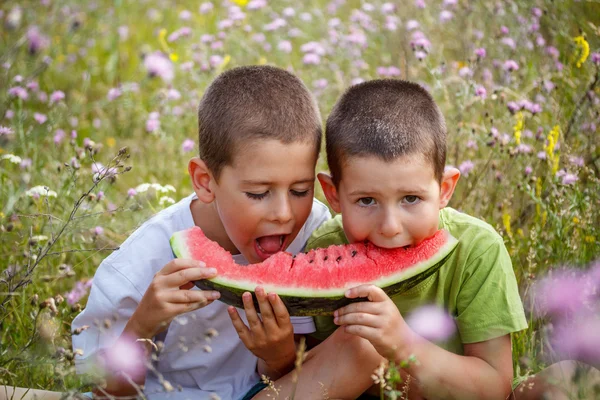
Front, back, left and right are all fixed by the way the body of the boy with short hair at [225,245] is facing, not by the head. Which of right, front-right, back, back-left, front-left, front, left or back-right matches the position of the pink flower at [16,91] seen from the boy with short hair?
back

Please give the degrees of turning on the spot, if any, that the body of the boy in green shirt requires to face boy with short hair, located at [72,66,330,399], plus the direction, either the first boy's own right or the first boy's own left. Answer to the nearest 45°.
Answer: approximately 90° to the first boy's own right

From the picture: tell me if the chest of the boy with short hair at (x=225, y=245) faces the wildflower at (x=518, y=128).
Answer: no

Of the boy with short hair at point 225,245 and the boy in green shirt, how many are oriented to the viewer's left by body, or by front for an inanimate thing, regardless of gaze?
0

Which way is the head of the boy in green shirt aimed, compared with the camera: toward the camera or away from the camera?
toward the camera

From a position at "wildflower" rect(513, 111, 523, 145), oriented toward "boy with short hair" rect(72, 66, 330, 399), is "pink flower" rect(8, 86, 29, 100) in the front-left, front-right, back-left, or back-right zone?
front-right

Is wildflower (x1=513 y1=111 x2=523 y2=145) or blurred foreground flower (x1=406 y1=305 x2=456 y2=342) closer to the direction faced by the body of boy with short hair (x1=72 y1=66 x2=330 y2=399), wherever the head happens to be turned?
the blurred foreground flower

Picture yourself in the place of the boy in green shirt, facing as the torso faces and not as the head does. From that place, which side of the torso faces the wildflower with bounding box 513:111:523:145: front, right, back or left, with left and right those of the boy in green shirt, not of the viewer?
back

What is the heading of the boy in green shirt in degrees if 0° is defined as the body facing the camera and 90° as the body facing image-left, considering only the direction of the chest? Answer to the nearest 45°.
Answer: approximately 0°

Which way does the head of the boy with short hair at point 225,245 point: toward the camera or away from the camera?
toward the camera

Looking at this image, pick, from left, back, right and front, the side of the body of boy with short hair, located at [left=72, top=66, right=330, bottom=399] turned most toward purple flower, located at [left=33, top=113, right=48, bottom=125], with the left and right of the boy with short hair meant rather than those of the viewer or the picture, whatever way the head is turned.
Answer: back

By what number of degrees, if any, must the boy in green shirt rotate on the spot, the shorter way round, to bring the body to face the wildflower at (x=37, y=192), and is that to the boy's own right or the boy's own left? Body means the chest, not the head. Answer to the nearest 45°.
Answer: approximately 90° to the boy's own right

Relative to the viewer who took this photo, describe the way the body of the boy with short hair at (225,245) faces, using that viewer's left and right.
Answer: facing the viewer and to the right of the viewer

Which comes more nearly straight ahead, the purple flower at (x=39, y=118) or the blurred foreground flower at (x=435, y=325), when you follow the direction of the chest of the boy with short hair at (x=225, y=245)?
the blurred foreground flower

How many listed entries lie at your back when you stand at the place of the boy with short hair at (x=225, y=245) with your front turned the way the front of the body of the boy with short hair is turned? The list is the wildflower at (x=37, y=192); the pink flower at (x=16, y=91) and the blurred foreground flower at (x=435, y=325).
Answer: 2

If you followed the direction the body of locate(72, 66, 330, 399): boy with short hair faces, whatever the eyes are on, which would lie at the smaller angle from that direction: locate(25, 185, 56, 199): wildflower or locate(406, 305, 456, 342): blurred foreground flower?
the blurred foreground flower
